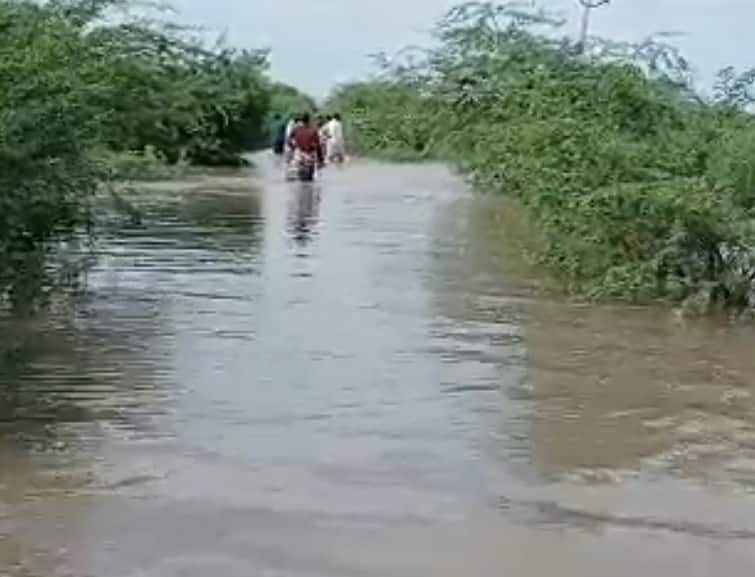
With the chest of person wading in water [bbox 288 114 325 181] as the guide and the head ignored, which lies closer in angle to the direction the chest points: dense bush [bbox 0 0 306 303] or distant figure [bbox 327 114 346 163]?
the distant figure

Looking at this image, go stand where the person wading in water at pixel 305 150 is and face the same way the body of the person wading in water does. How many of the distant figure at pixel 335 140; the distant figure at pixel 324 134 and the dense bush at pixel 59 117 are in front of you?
2

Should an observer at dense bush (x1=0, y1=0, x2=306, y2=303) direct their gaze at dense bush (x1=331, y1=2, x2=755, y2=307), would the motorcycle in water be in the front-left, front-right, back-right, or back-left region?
front-left

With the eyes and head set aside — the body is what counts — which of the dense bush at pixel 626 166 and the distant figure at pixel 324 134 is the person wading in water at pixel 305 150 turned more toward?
the distant figure

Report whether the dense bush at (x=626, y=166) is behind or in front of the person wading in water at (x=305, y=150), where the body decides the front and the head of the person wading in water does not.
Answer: behind

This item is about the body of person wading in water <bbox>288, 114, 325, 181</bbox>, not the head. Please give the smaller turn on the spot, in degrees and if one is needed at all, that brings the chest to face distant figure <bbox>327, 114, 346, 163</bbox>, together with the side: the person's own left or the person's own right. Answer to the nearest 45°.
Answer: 0° — they already face them

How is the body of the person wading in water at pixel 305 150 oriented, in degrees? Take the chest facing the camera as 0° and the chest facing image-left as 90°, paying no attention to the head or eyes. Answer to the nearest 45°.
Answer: approximately 180°

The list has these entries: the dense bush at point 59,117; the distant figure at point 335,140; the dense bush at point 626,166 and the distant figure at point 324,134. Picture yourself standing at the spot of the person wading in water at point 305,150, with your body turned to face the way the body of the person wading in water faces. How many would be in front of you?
2

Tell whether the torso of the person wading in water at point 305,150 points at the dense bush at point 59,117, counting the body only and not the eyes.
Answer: no

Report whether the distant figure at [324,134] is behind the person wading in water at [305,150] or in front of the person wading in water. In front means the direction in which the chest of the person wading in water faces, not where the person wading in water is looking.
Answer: in front
